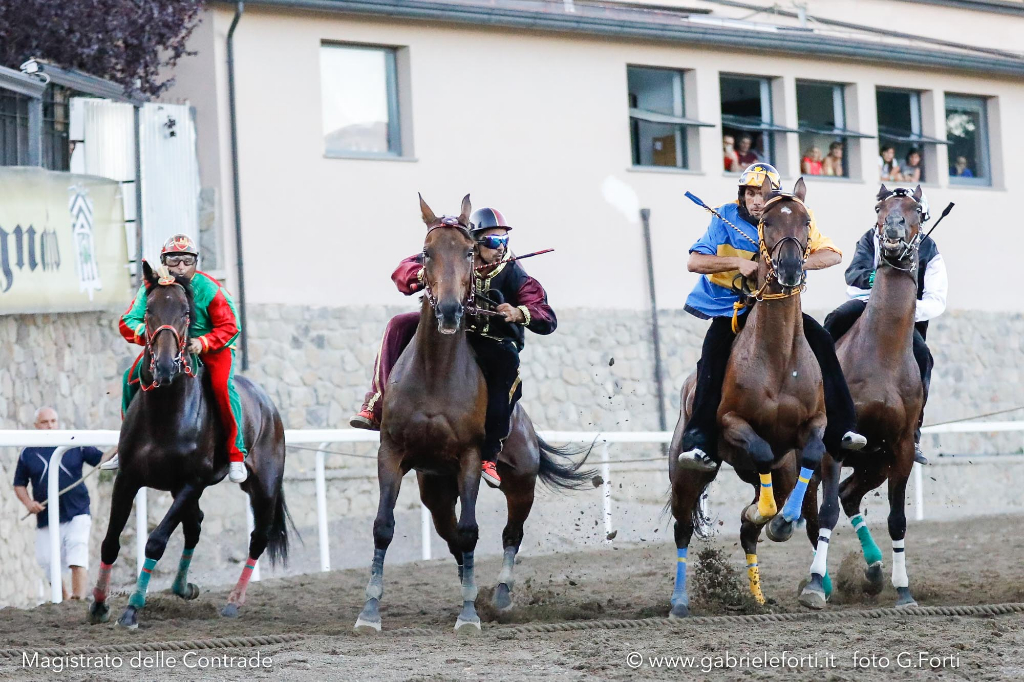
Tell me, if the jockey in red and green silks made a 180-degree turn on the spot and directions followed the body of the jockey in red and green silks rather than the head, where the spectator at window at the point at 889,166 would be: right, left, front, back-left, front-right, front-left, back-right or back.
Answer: front-right

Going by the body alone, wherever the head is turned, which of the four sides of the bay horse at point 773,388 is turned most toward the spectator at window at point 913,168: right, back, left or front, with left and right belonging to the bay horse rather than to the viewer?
back

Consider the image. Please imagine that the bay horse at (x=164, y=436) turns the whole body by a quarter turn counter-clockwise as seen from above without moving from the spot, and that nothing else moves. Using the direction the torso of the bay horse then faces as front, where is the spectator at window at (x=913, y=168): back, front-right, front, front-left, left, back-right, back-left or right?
left

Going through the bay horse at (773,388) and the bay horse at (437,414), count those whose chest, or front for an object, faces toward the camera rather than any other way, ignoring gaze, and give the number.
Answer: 2

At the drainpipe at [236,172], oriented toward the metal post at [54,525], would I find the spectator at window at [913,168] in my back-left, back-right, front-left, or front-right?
back-left

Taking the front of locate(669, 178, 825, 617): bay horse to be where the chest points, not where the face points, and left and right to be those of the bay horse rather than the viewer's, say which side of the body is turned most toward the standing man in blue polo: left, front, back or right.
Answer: right

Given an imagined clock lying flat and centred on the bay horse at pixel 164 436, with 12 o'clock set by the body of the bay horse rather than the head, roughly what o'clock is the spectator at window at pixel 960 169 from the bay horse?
The spectator at window is roughly at 6 o'clock from the bay horse.

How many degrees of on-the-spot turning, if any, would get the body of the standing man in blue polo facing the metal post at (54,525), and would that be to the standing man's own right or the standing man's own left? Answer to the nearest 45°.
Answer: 0° — they already face it
